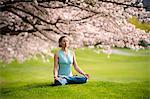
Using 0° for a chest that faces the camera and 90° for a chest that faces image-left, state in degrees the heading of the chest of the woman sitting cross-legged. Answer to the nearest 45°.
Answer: approximately 315°
